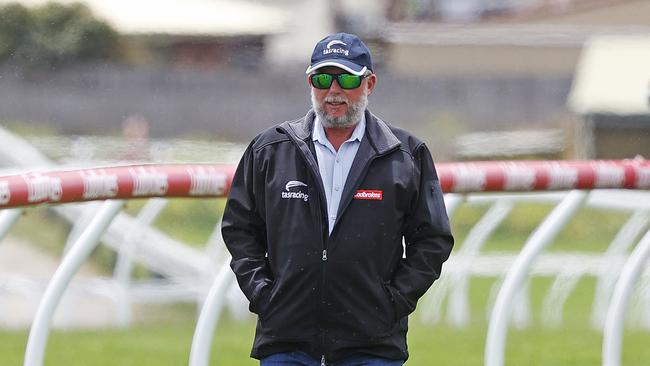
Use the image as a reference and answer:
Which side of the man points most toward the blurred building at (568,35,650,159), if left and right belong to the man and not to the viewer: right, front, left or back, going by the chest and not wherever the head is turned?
back

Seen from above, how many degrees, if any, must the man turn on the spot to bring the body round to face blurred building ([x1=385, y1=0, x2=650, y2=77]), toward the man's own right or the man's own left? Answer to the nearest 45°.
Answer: approximately 180°

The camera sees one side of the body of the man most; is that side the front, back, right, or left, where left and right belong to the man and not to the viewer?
front
